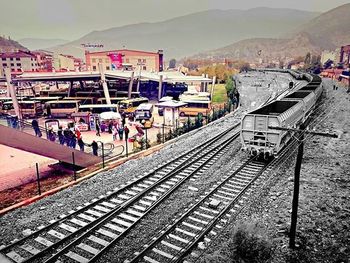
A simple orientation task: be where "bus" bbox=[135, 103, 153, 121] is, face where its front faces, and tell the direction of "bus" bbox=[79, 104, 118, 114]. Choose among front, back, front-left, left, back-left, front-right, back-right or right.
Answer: right

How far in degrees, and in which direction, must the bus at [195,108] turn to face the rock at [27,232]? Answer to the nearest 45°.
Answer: approximately 90° to its left

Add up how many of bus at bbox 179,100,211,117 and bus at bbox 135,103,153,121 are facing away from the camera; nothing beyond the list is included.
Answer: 0

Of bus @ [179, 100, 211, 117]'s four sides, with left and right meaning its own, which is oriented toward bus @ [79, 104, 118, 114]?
front

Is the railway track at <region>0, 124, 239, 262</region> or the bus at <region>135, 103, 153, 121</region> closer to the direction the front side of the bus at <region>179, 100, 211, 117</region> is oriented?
the bus

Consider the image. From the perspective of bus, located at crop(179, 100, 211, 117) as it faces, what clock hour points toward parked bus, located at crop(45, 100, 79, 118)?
The parked bus is roughly at 12 o'clock from the bus.

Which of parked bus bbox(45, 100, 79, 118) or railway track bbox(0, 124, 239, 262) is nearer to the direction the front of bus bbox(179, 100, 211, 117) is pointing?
the parked bus

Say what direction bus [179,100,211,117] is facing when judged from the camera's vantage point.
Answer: facing to the left of the viewer

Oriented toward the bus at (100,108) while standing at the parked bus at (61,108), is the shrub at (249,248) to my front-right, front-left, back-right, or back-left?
front-right

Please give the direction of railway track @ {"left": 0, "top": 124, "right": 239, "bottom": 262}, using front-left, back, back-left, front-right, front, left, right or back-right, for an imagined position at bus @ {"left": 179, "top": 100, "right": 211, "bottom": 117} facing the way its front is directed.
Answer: left

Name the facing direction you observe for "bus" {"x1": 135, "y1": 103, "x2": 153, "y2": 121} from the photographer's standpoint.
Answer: facing the viewer and to the left of the viewer

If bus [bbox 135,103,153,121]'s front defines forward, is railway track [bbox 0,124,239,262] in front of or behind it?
in front

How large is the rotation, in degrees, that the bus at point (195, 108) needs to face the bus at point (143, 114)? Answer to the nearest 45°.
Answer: approximately 45° to its left

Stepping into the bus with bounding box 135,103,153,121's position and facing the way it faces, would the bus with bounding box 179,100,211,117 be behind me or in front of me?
behind

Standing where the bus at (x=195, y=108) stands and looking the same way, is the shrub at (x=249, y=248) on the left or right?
on its left
